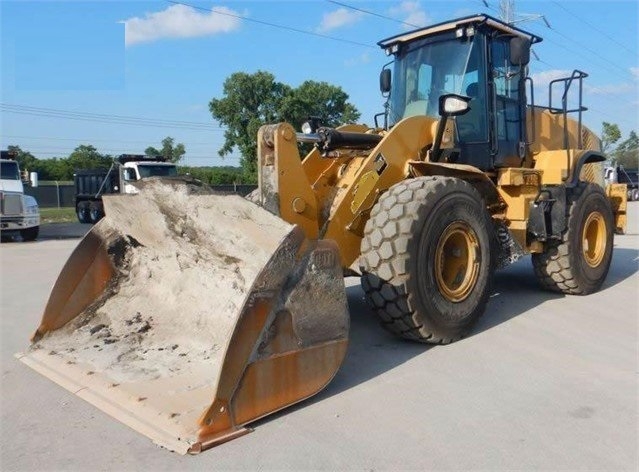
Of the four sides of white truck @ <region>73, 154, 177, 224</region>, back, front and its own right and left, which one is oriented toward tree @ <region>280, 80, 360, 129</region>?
left

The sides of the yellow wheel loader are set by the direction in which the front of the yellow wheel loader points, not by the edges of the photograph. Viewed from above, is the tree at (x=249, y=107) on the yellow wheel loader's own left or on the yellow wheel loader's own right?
on the yellow wheel loader's own right

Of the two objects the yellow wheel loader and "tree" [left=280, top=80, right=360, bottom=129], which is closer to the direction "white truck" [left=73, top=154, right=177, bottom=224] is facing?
the yellow wheel loader

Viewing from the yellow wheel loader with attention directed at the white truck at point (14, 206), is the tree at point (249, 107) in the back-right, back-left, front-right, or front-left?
front-right

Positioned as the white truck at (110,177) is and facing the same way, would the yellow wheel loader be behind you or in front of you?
in front

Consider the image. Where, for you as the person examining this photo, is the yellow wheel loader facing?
facing the viewer and to the left of the viewer

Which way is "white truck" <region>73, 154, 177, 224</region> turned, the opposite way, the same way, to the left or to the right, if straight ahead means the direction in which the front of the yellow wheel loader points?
to the left

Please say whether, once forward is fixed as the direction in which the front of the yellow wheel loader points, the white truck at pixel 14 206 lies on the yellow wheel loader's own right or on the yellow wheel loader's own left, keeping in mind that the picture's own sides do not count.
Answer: on the yellow wheel loader's own right

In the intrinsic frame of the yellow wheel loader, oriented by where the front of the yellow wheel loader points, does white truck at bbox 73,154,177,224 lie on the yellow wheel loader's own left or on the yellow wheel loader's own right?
on the yellow wheel loader's own right

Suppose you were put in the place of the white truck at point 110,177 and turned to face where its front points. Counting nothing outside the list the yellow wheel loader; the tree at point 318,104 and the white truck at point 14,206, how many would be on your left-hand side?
1

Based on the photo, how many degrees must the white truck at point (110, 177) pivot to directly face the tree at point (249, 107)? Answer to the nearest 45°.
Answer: approximately 90° to its left

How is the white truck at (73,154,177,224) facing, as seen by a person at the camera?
facing the viewer and to the right of the viewer

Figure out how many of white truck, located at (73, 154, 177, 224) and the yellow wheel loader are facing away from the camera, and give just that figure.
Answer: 0

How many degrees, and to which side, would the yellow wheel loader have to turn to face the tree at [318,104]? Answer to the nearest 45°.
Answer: approximately 135° to its right
